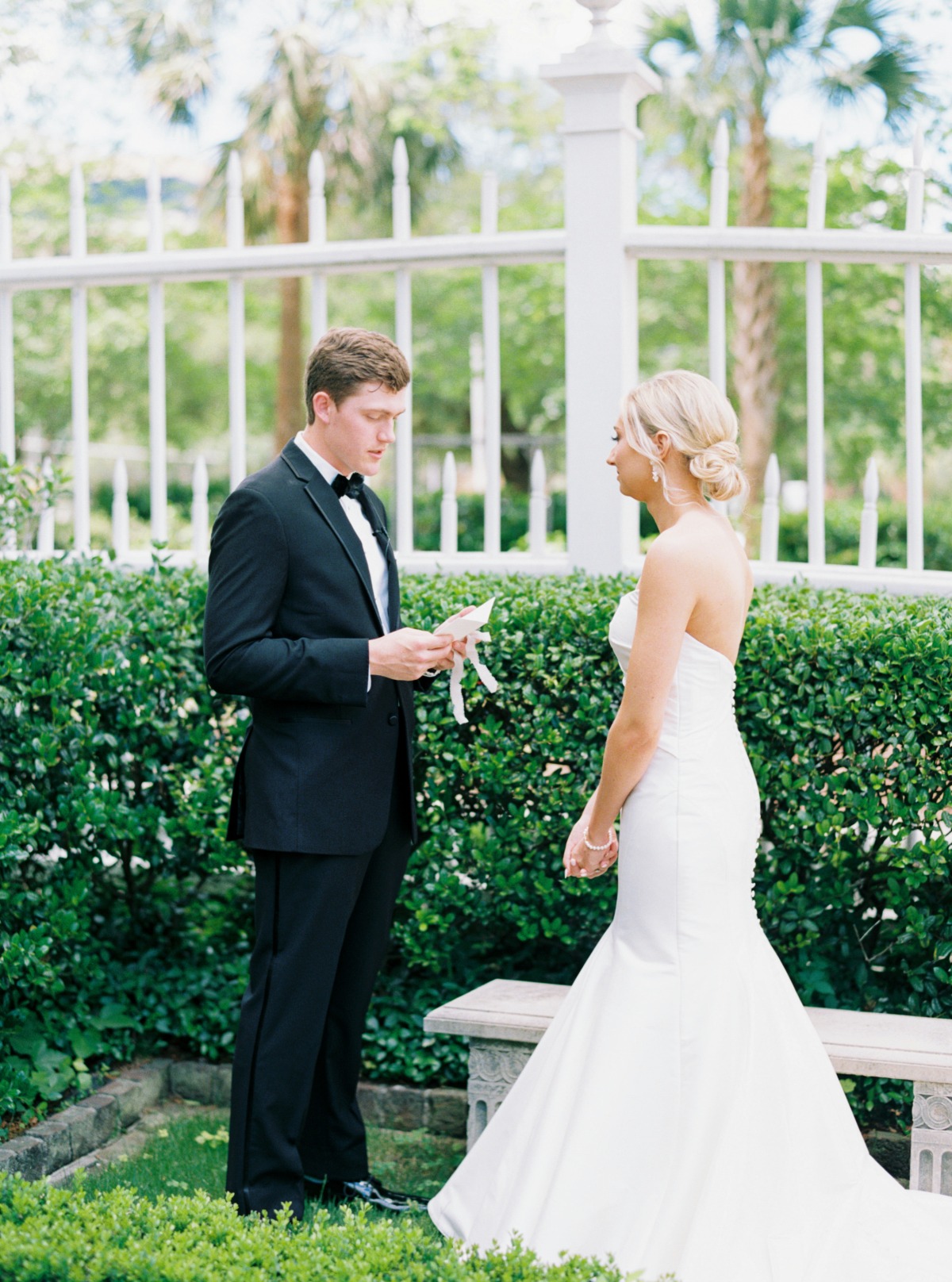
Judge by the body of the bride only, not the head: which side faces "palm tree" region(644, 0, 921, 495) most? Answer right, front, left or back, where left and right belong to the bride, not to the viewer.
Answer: right

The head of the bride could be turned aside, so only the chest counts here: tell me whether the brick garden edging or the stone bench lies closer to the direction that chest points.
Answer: the brick garden edging

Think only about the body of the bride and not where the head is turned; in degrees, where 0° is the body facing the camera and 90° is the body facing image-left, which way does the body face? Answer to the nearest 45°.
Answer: approximately 90°

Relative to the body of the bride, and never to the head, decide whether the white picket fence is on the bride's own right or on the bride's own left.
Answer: on the bride's own right

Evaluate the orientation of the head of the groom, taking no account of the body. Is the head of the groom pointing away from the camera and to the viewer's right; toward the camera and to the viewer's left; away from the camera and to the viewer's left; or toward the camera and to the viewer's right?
toward the camera and to the viewer's right
